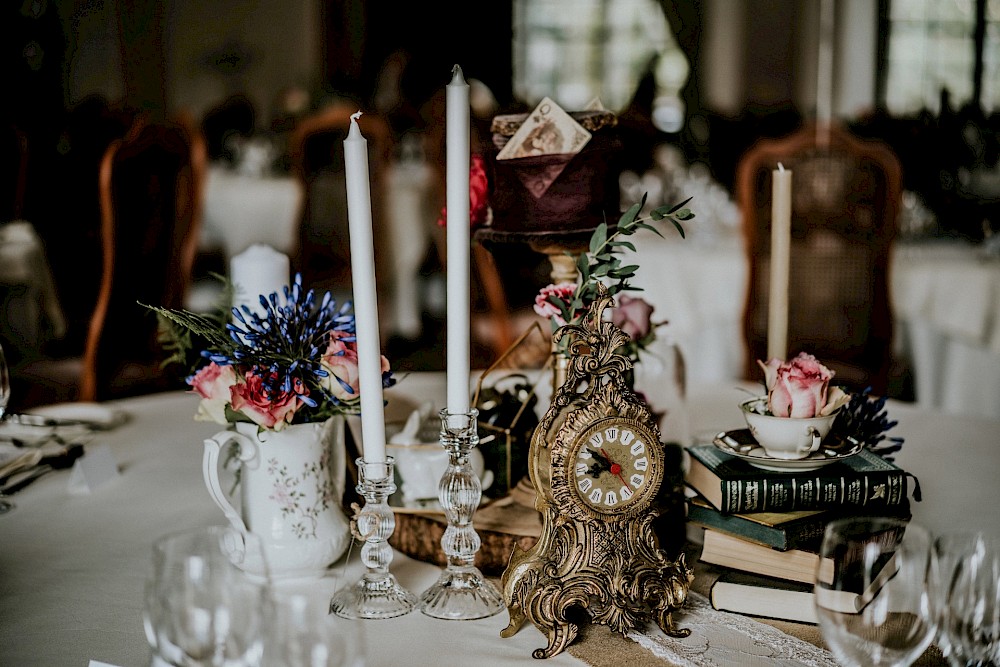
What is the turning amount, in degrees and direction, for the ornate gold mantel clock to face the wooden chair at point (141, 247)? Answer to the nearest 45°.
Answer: approximately 180°

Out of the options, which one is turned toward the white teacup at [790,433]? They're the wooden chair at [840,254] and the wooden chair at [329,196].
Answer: the wooden chair at [840,254]

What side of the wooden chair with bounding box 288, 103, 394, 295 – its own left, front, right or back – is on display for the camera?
back

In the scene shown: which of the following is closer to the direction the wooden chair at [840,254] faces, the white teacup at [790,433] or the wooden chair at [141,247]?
the white teacup
